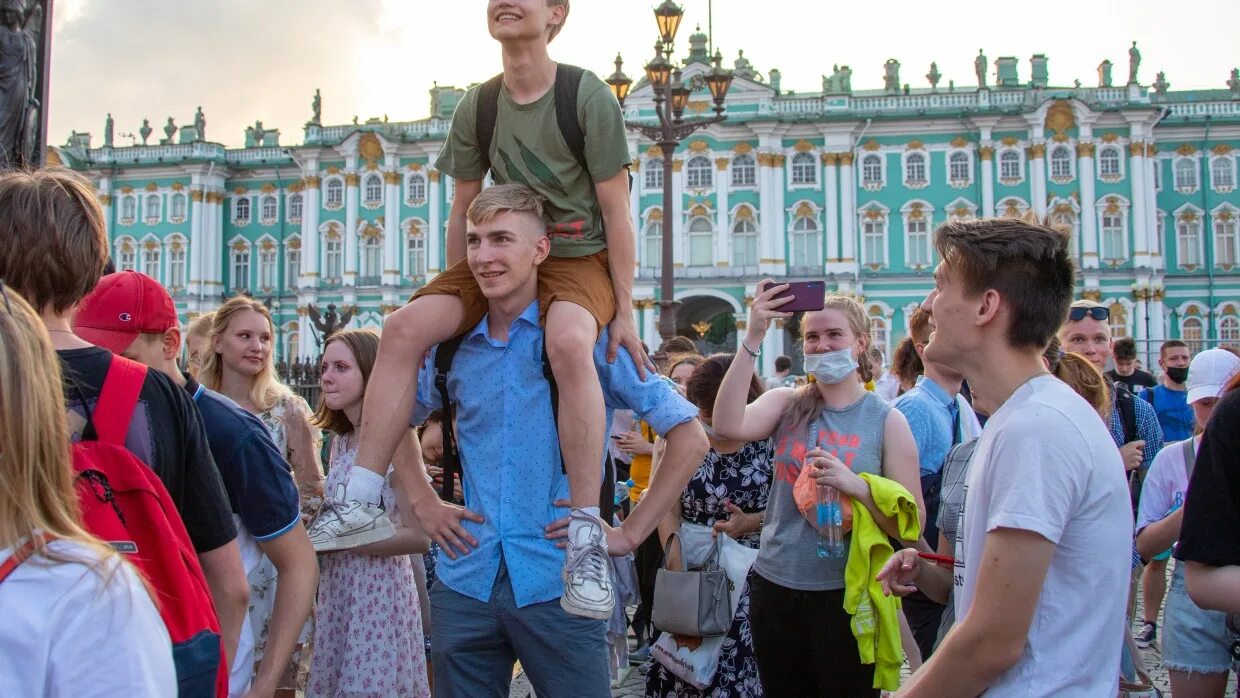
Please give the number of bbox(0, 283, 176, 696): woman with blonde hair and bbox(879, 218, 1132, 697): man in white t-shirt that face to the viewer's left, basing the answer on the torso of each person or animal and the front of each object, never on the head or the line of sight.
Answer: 1

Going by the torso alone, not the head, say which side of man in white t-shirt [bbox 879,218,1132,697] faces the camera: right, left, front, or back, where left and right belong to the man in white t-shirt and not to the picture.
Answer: left

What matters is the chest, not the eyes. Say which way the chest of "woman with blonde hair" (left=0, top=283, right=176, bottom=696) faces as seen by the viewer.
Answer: away from the camera

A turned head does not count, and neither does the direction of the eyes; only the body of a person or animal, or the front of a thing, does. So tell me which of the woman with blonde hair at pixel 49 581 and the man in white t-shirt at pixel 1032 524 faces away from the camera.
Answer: the woman with blonde hair

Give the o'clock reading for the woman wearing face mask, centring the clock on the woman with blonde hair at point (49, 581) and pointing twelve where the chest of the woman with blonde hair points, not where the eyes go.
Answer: The woman wearing face mask is roughly at 2 o'clock from the woman with blonde hair.

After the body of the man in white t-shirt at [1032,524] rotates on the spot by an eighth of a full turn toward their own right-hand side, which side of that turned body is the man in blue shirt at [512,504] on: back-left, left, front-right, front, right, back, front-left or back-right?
front-left

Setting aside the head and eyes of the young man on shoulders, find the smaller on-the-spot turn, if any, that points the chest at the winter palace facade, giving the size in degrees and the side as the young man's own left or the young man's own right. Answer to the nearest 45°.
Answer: approximately 180°

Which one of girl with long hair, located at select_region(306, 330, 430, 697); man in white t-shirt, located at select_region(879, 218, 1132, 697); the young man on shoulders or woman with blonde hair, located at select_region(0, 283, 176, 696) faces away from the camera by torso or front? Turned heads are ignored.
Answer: the woman with blonde hair

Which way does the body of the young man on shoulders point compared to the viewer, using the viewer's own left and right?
facing the viewer and to the left of the viewer

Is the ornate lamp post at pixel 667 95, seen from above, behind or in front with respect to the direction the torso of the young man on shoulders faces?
behind

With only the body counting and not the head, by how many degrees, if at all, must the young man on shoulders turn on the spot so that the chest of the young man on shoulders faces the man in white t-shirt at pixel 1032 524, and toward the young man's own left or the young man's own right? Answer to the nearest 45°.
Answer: approximately 90° to the young man's own left

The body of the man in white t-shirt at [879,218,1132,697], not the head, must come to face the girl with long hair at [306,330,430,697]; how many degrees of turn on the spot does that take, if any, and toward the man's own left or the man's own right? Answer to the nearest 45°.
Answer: approximately 45° to the man's own right

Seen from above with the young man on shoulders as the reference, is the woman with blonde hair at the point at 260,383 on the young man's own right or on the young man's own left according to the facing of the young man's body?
on the young man's own right

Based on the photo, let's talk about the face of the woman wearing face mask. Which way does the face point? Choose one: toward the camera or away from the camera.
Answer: toward the camera

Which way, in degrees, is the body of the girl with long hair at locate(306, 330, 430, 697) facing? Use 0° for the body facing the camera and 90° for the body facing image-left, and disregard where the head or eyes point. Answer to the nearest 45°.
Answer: approximately 45°
